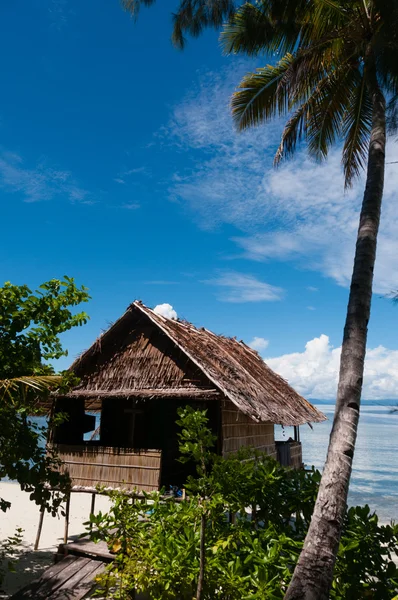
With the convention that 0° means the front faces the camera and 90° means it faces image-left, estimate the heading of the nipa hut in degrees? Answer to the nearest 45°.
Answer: approximately 45°

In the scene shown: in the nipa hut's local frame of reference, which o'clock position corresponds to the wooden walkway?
The wooden walkway is roughly at 11 o'clock from the nipa hut.

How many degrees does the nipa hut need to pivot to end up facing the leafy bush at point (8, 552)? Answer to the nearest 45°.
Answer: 0° — it already faces it
